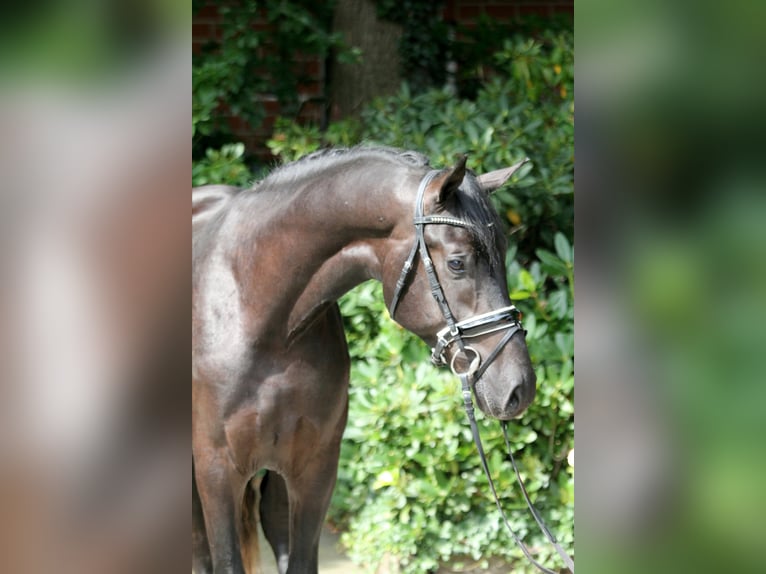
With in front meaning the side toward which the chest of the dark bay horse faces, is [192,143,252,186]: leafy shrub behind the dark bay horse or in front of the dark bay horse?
behind

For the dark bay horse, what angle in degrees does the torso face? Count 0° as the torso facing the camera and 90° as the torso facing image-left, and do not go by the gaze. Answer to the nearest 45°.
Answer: approximately 315°

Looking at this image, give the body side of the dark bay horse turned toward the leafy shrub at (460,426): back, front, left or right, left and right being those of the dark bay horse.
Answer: left
